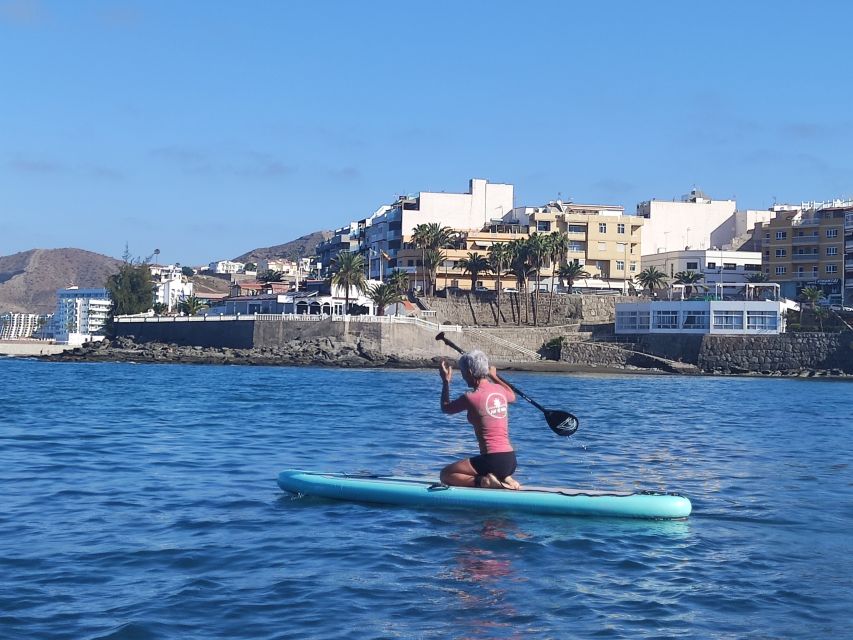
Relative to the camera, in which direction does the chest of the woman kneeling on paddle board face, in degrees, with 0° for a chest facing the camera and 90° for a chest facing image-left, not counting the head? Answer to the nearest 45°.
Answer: approximately 135°

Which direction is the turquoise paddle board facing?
to the viewer's left

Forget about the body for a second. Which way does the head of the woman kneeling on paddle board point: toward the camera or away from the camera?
away from the camera
